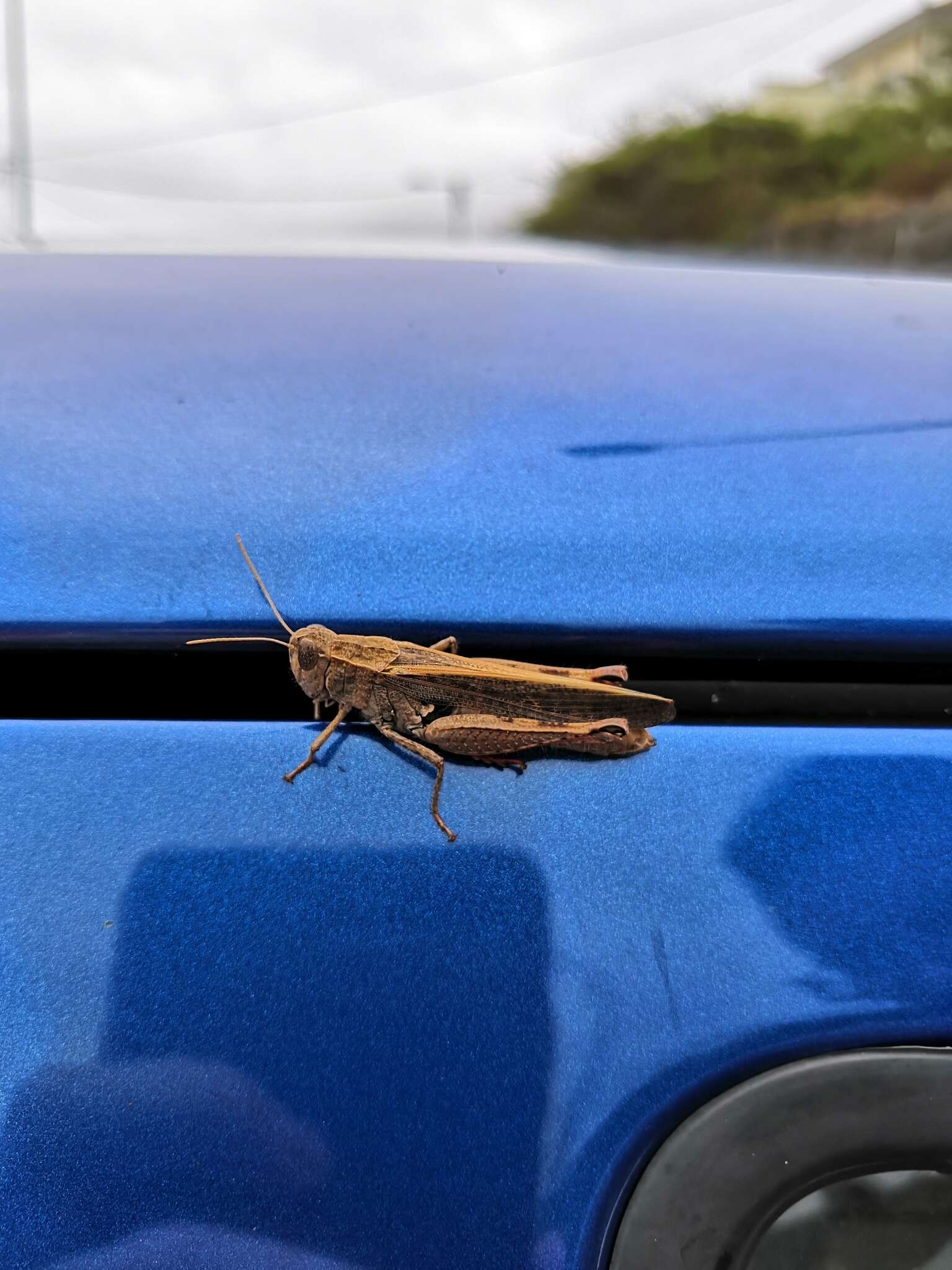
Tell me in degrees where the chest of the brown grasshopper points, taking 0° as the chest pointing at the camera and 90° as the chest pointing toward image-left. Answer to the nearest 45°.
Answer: approximately 90°
